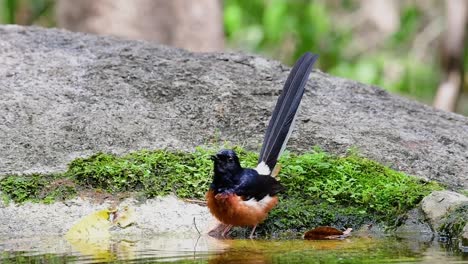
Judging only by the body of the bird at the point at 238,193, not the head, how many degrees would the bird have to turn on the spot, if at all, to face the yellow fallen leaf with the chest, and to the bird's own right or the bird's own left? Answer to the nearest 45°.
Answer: approximately 45° to the bird's own right

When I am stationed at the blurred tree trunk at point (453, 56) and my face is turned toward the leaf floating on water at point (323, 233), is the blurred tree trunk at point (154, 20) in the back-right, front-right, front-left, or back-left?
front-right

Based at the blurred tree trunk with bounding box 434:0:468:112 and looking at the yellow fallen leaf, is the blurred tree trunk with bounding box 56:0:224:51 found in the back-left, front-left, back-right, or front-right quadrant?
front-right

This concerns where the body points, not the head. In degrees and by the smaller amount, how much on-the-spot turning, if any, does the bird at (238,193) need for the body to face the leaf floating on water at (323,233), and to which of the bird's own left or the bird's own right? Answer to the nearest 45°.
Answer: approximately 135° to the bird's own left

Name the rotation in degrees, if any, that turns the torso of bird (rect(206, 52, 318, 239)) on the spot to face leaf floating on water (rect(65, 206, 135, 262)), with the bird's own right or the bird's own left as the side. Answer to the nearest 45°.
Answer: approximately 45° to the bird's own right

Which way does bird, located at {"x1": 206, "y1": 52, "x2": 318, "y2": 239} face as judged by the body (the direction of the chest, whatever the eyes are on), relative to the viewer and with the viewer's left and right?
facing the viewer and to the left of the viewer

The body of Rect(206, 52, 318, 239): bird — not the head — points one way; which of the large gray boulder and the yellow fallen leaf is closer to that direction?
the yellow fallen leaf
